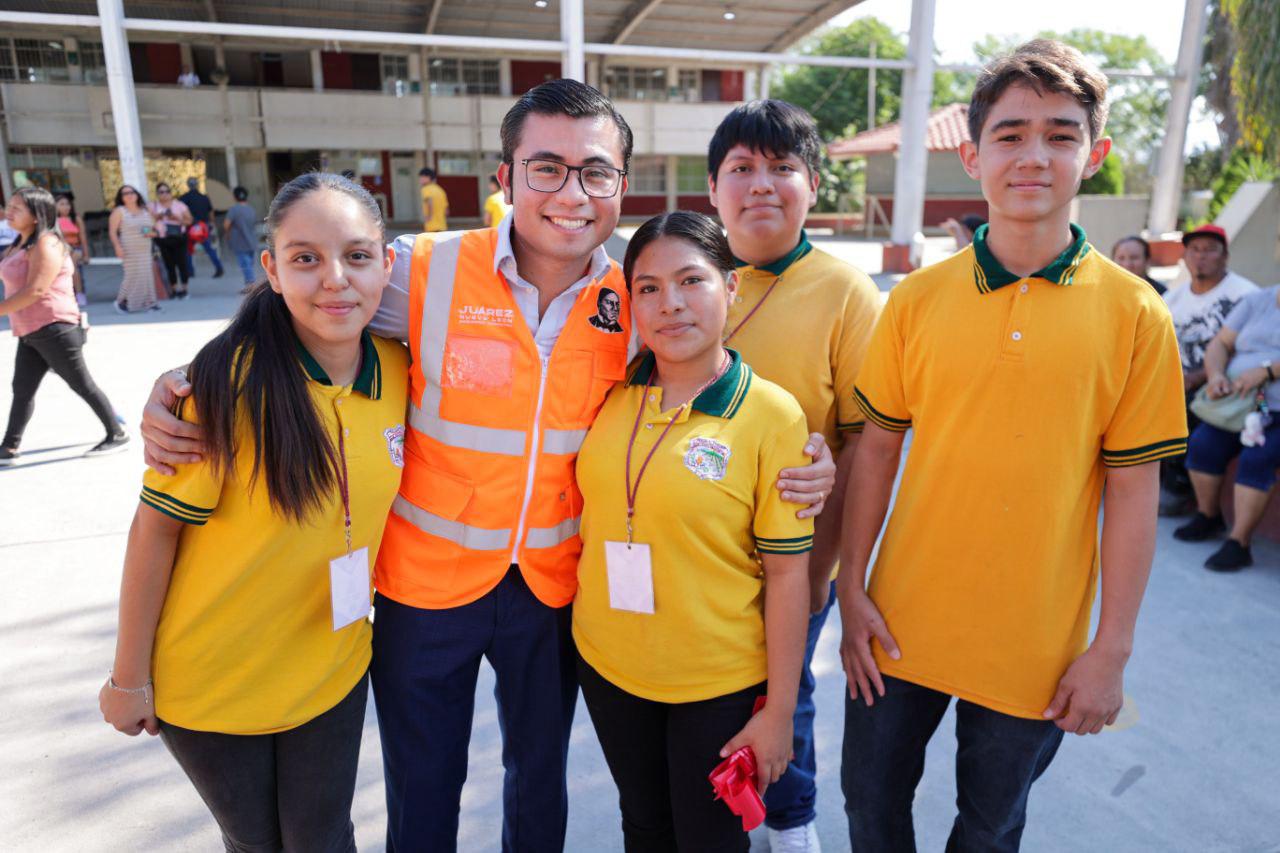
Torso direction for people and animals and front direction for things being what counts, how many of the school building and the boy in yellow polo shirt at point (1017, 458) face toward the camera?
2

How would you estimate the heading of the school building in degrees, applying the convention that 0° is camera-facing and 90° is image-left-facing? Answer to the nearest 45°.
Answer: approximately 0°

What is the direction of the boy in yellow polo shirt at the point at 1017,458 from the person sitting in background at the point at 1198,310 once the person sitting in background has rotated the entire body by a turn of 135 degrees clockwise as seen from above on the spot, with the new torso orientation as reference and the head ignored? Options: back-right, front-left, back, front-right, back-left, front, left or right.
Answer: back

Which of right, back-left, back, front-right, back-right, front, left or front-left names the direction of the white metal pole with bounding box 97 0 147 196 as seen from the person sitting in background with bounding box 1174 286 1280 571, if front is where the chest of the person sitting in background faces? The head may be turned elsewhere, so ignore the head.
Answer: front-right

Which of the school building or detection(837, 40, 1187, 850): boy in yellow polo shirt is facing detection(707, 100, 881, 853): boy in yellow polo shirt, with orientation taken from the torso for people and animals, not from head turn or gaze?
the school building

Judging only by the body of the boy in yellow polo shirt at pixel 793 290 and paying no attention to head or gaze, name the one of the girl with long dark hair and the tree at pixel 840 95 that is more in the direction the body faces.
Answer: the girl with long dark hair

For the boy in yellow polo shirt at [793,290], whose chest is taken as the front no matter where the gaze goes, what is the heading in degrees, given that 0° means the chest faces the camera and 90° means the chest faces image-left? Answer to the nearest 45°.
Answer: approximately 45°

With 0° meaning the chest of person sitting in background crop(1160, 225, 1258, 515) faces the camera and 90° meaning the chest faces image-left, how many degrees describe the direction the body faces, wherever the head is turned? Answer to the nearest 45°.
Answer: approximately 45°

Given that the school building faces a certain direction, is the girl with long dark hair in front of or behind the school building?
in front

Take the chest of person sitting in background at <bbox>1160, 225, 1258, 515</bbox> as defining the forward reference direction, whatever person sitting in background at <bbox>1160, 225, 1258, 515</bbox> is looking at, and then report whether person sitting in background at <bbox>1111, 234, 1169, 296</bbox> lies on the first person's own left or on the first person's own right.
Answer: on the first person's own right

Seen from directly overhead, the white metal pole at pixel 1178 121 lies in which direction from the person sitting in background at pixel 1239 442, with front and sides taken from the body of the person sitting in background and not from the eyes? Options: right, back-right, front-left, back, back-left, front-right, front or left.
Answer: back-right

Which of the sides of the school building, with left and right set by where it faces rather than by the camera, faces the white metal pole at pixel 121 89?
front

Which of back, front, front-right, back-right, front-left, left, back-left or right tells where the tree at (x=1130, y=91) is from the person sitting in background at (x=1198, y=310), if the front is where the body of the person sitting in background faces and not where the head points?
back-right

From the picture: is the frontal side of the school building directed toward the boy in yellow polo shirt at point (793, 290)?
yes
